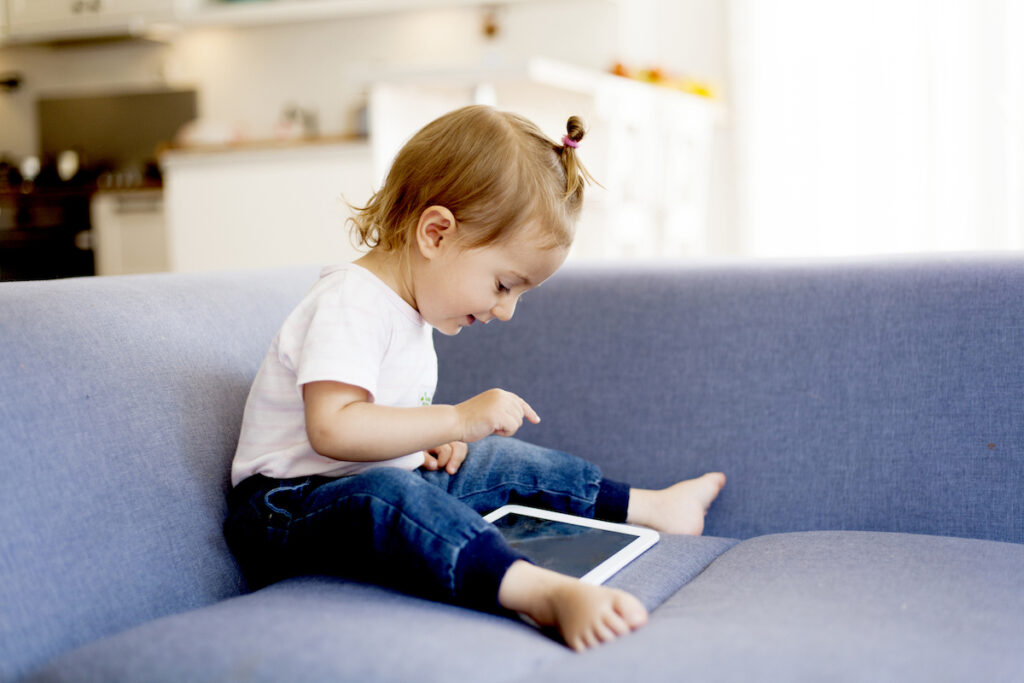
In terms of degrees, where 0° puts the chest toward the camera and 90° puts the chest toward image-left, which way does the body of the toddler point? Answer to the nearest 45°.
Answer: approximately 270°

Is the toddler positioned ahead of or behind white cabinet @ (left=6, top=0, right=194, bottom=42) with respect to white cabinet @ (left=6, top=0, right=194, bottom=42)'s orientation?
ahead

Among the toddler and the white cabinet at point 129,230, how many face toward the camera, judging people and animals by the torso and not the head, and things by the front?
1

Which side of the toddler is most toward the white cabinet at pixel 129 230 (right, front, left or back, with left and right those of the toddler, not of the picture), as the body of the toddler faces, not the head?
left

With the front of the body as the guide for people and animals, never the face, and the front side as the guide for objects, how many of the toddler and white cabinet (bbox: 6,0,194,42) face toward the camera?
1

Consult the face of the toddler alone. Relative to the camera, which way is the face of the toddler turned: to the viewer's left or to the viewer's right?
to the viewer's right

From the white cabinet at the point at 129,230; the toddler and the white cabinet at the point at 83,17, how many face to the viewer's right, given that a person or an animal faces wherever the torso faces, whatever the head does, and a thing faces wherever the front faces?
1

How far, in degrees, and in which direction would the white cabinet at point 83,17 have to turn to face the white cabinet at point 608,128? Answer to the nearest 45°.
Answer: approximately 45° to its left

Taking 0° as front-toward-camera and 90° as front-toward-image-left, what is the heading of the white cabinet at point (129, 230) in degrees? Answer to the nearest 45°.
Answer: approximately 0°

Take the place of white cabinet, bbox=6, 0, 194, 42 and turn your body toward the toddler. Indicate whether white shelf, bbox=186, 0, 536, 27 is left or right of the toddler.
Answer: left

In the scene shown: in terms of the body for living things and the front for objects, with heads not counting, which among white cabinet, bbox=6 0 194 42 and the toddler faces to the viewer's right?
the toddler

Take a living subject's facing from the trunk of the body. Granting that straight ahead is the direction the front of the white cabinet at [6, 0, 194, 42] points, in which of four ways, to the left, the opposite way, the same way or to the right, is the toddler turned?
to the left
